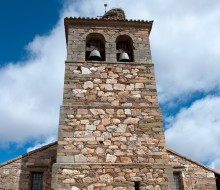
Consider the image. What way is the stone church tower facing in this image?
toward the camera
